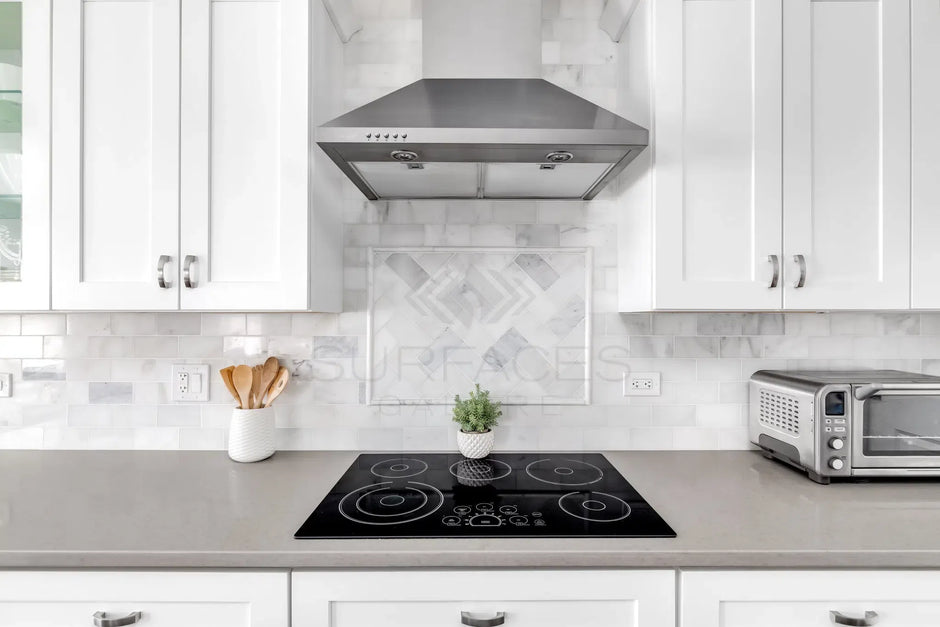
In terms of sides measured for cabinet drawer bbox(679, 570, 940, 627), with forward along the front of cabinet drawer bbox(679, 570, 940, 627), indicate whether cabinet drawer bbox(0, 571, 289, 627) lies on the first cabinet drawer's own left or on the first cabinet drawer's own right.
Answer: on the first cabinet drawer's own right

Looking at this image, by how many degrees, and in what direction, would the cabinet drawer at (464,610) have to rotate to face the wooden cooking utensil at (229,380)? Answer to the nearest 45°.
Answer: approximately 135° to its right

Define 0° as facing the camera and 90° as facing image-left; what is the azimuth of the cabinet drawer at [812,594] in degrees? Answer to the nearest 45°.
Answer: approximately 0°

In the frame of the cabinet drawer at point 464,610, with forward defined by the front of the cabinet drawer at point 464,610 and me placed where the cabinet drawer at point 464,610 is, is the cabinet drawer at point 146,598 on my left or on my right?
on my right

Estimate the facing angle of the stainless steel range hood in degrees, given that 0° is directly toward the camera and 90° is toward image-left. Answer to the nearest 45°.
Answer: approximately 0°

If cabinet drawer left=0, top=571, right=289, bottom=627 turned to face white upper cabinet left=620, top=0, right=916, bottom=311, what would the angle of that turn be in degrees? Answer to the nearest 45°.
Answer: approximately 90° to its left
